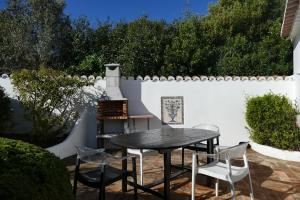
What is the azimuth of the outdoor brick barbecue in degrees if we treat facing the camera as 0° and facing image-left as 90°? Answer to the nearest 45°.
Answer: approximately 0°

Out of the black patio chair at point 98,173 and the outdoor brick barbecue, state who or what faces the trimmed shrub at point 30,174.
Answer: the outdoor brick barbecue

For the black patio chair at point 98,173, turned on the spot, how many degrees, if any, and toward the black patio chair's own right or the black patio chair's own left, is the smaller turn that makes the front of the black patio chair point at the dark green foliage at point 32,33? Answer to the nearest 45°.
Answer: approximately 45° to the black patio chair's own left

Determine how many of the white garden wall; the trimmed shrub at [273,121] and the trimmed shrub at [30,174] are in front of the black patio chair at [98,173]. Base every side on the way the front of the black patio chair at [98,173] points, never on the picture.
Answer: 2

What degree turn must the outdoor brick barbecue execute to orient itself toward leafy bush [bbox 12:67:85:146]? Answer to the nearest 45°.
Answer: approximately 90° to its right

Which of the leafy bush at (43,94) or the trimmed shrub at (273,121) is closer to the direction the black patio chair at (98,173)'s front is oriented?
the trimmed shrub

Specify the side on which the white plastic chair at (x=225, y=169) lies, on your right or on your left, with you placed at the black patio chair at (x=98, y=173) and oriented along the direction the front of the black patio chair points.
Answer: on your right

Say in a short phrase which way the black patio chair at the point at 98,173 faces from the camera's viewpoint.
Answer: facing away from the viewer and to the right of the viewer

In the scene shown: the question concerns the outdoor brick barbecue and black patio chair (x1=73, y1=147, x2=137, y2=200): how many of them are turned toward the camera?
1

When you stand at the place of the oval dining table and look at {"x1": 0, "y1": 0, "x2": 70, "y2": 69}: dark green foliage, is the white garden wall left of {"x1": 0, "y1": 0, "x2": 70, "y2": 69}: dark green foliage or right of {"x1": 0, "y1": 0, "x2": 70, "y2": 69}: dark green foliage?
right

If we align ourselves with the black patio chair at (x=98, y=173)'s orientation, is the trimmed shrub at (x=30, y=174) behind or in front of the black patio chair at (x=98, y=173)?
behind
